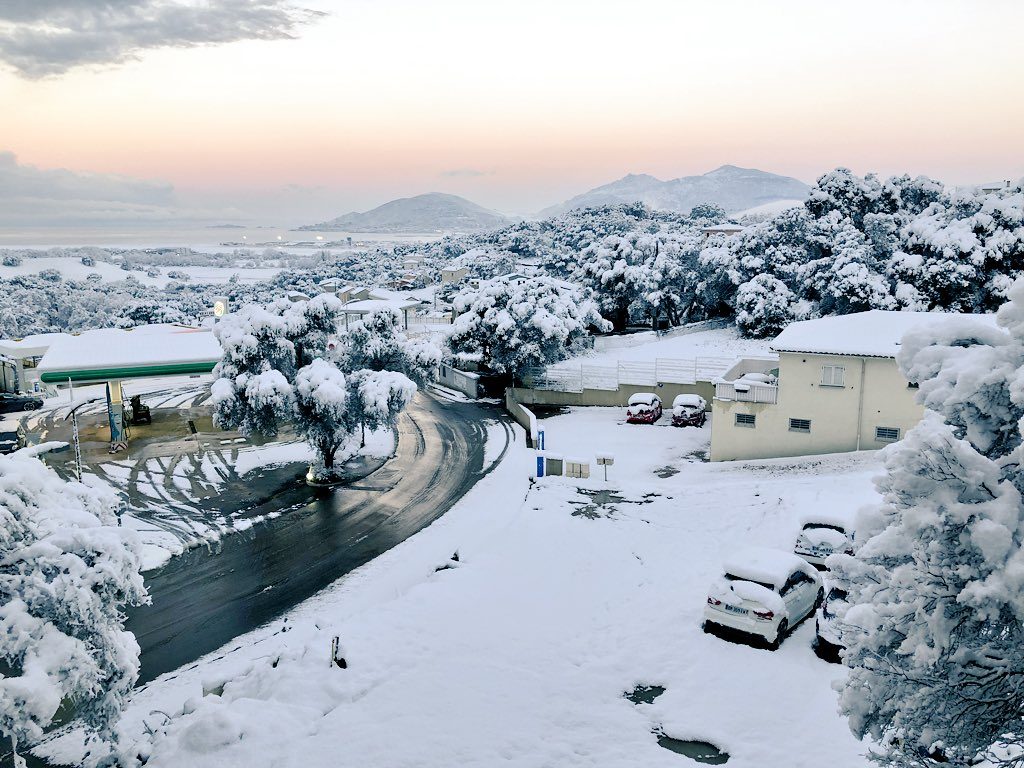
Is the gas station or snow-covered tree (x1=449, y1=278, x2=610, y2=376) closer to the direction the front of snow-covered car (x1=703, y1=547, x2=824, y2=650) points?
the snow-covered tree

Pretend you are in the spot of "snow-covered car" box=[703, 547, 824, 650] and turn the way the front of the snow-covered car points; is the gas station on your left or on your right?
on your left

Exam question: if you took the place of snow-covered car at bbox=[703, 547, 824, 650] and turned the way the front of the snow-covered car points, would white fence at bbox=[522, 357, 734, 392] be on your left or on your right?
on your left

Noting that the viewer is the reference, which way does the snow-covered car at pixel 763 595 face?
facing away from the viewer and to the right of the viewer

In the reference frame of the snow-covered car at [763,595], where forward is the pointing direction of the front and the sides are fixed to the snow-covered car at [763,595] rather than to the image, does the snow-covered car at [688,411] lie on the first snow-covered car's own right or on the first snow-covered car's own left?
on the first snow-covered car's own left
